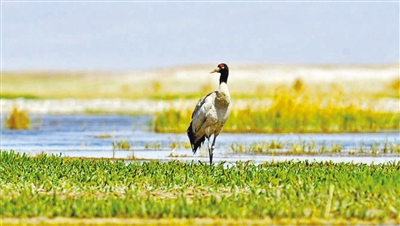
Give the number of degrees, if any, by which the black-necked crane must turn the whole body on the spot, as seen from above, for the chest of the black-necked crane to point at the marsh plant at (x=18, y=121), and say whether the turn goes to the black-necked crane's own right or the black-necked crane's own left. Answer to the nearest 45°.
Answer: approximately 180°

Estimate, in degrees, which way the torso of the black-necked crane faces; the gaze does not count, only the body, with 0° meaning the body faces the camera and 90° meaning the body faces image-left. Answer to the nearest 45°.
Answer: approximately 315°
